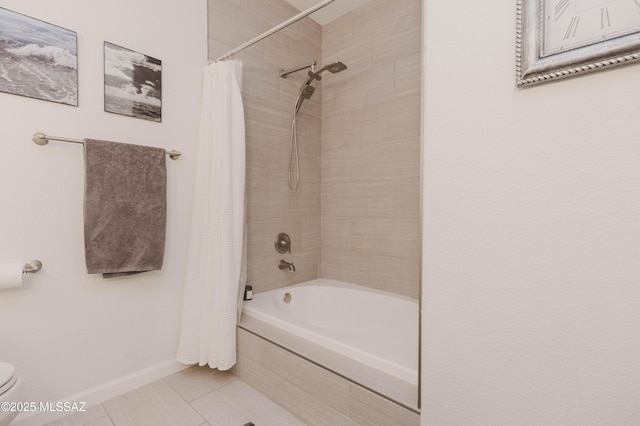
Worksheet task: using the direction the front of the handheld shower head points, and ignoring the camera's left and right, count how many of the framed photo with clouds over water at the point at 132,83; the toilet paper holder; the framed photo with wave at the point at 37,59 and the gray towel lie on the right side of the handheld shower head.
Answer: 4

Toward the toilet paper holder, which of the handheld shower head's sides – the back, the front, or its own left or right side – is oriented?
right

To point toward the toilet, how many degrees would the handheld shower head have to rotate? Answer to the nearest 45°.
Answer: approximately 90° to its right

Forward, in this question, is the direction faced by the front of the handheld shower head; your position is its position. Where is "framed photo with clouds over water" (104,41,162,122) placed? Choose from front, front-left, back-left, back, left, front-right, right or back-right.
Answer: right

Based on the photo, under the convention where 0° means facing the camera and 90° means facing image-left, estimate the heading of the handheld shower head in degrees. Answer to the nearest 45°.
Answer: approximately 315°

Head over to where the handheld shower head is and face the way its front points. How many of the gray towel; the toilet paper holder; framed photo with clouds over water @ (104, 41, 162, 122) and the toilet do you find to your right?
4

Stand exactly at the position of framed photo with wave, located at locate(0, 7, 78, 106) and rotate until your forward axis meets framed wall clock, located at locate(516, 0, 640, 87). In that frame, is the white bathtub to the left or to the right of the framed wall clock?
left
